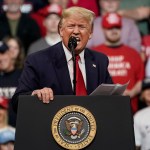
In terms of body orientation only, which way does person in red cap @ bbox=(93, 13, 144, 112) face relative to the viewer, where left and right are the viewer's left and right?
facing the viewer

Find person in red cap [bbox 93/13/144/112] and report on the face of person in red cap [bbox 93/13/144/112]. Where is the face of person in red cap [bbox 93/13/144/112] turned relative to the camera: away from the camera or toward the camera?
toward the camera

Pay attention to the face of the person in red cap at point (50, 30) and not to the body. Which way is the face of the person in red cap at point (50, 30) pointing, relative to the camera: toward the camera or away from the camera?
toward the camera

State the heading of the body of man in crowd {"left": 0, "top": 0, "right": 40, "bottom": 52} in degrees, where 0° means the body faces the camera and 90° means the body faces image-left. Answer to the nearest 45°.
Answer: approximately 0°

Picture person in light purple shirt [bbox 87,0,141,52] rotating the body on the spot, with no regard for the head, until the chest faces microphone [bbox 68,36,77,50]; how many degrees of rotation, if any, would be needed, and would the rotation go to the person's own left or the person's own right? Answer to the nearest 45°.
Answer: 0° — they already face it

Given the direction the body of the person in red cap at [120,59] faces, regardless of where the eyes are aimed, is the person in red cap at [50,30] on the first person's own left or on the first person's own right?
on the first person's own right

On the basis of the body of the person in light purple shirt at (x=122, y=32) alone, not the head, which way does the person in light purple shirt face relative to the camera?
toward the camera

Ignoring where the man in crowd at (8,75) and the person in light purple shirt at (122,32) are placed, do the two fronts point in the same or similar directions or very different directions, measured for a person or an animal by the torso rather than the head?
same or similar directions

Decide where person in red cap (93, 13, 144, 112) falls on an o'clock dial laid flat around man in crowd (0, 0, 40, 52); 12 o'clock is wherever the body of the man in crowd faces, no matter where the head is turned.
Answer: The person in red cap is roughly at 10 o'clock from the man in crowd.

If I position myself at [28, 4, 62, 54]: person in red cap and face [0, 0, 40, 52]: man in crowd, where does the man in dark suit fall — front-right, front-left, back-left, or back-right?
back-left
